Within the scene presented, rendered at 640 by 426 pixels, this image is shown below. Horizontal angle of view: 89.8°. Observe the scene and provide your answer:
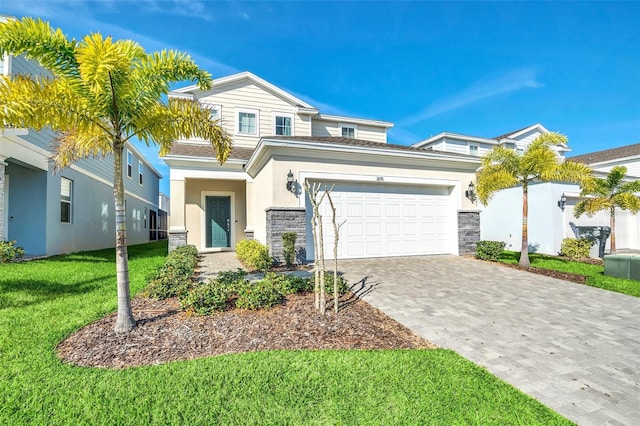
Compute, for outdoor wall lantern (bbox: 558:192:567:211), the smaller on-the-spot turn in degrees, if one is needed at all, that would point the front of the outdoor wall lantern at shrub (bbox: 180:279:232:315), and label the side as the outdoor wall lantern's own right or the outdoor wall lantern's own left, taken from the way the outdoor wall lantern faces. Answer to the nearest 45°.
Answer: approximately 45° to the outdoor wall lantern's own right

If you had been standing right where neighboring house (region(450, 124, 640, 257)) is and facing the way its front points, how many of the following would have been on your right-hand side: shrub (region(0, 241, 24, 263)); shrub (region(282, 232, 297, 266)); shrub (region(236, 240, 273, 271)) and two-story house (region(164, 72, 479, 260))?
4

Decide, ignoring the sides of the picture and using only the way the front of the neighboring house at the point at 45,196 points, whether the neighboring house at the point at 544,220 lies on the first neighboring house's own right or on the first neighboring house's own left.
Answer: on the first neighboring house's own left

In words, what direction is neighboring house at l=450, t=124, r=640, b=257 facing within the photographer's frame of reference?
facing the viewer and to the right of the viewer

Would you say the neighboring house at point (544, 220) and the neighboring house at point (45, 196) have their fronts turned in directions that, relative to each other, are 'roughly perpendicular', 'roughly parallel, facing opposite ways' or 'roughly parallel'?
roughly parallel

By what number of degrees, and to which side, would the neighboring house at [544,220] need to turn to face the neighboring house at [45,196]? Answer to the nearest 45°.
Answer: approximately 90° to its right

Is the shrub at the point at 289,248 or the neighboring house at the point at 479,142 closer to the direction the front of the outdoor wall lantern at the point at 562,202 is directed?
the shrub

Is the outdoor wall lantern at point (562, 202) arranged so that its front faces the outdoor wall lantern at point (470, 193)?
no

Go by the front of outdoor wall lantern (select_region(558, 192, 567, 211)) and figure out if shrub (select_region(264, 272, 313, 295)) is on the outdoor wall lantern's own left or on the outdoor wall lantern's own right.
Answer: on the outdoor wall lantern's own right

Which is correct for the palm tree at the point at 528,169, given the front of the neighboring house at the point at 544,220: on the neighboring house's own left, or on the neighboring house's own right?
on the neighboring house's own right

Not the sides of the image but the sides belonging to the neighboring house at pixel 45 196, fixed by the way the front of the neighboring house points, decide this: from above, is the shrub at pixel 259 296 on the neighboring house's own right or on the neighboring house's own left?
on the neighboring house's own left

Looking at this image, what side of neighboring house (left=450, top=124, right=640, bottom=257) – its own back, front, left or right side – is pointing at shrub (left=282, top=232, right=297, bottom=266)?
right

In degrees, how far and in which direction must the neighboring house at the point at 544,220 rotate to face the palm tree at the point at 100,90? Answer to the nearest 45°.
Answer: approximately 45° to its right

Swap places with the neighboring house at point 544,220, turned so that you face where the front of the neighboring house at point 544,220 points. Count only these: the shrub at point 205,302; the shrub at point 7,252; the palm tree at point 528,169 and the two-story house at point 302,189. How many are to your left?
0

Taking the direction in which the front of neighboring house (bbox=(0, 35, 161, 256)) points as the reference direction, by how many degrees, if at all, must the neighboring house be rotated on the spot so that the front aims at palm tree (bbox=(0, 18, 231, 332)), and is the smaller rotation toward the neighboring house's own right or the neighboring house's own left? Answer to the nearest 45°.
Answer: approximately 45° to the neighboring house's own left

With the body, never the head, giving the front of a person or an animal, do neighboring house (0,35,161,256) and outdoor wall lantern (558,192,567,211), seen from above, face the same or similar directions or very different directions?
same or similar directions

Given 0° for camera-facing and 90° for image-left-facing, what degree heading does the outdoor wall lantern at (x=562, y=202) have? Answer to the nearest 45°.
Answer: approximately 315°

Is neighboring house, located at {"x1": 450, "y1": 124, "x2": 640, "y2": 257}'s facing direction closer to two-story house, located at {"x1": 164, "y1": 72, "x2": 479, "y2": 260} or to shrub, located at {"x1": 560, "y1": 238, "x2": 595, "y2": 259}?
the shrub
